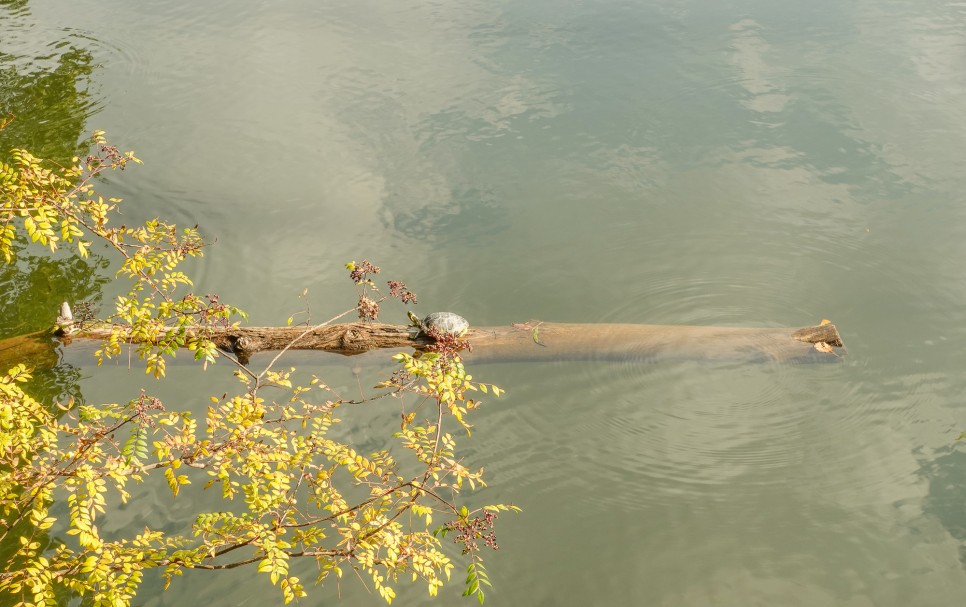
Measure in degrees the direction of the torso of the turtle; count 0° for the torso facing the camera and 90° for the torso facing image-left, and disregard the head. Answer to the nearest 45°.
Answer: approximately 90°
